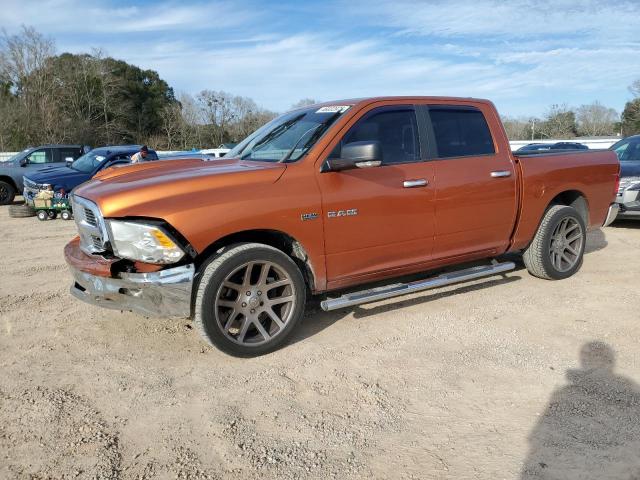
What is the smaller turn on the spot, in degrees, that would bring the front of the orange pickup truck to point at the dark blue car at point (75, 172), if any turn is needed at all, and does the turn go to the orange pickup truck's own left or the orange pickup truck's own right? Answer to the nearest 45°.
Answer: approximately 90° to the orange pickup truck's own right

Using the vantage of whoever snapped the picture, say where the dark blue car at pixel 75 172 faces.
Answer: facing the viewer and to the left of the viewer

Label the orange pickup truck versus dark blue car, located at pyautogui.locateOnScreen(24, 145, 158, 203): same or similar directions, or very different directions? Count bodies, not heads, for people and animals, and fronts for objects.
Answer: same or similar directions

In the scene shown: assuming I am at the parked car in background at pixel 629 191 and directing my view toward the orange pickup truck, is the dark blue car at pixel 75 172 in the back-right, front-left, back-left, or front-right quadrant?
front-right

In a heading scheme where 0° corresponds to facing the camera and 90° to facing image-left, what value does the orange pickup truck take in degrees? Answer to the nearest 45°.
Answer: approximately 45°

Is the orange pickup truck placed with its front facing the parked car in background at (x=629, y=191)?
no

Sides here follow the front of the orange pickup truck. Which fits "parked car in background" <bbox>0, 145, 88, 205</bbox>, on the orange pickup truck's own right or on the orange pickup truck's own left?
on the orange pickup truck's own right

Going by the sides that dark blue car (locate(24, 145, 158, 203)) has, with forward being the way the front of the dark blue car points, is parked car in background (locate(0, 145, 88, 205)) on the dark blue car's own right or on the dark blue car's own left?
on the dark blue car's own right

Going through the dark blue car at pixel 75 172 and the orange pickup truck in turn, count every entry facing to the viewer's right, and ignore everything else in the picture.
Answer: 0

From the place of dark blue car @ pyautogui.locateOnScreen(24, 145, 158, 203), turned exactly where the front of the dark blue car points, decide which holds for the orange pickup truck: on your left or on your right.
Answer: on your left

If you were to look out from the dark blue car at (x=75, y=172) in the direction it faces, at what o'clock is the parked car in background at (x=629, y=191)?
The parked car in background is roughly at 9 o'clock from the dark blue car.
